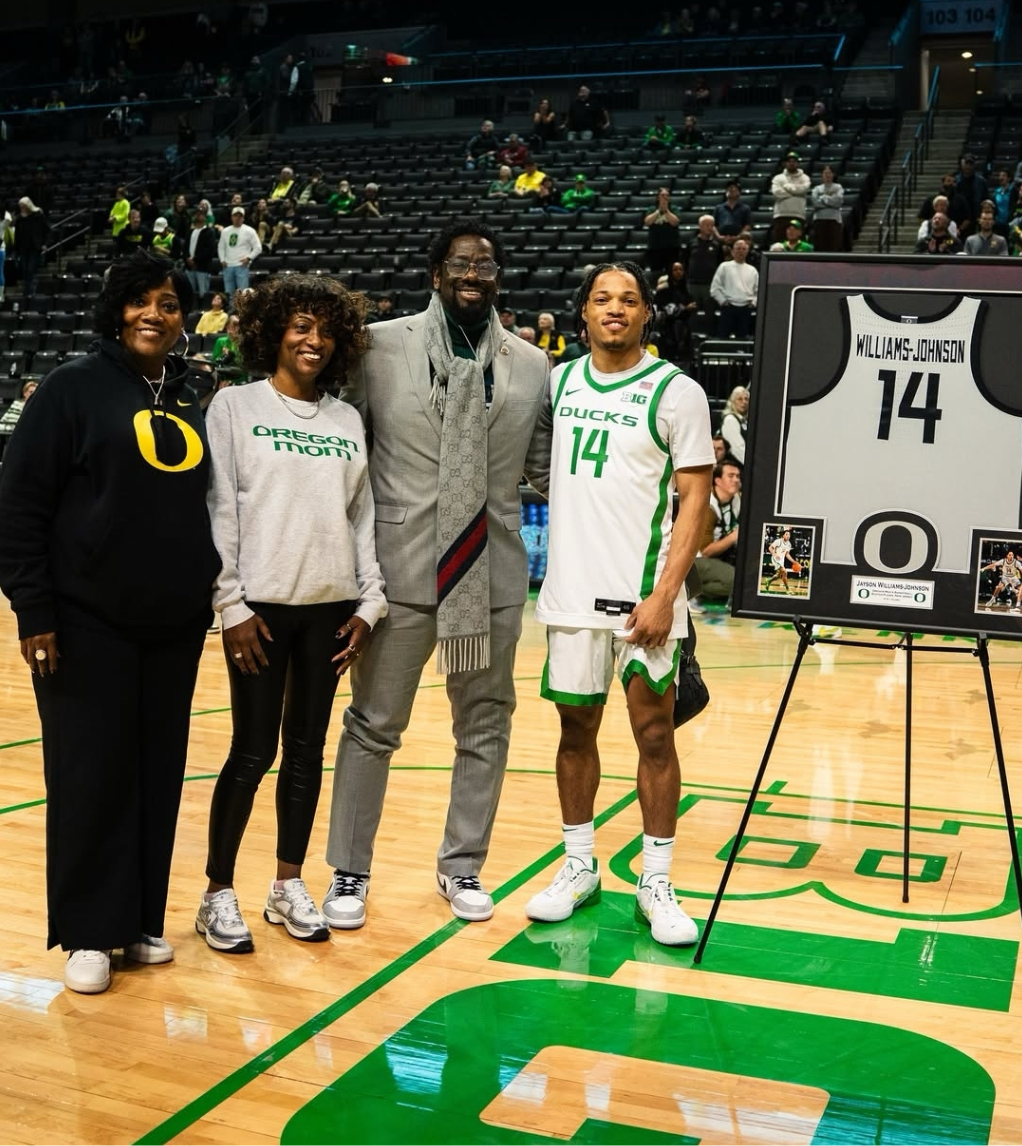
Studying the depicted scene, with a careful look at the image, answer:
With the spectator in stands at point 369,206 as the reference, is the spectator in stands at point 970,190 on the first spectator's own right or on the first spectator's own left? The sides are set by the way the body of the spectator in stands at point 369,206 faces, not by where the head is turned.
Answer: on the first spectator's own left

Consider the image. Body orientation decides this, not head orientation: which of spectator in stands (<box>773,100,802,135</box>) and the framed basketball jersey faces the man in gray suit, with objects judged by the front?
the spectator in stands

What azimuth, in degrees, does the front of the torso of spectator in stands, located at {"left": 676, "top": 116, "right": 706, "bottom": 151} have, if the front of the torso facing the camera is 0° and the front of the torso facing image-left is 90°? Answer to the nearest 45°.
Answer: approximately 0°

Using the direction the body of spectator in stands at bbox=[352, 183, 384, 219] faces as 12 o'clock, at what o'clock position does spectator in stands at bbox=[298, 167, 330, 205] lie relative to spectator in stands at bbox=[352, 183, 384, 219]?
spectator in stands at bbox=[298, 167, 330, 205] is roughly at 5 o'clock from spectator in stands at bbox=[352, 183, 384, 219].

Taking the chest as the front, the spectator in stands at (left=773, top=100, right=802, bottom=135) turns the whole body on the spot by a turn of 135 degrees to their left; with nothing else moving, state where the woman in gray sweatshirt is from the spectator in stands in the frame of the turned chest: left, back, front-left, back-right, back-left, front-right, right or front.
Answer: back-right

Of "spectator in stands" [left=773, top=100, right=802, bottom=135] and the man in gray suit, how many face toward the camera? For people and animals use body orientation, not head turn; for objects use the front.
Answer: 2

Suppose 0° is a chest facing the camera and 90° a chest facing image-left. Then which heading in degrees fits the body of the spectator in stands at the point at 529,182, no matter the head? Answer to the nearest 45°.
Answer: approximately 0°
